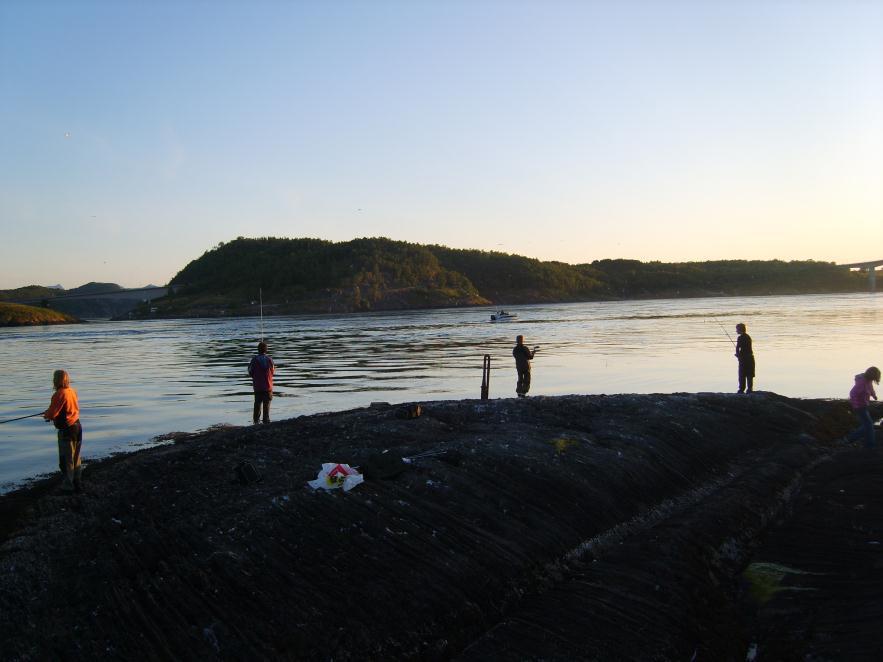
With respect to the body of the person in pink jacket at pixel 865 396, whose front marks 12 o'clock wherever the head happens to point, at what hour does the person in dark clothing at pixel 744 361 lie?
The person in dark clothing is roughly at 8 o'clock from the person in pink jacket.

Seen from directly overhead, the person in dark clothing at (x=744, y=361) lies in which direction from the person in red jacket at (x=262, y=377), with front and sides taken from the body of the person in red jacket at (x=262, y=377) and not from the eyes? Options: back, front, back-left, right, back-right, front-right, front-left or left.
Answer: right

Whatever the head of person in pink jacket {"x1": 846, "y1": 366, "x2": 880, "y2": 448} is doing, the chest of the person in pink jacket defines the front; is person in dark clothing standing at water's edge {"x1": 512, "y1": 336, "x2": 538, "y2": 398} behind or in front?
behind

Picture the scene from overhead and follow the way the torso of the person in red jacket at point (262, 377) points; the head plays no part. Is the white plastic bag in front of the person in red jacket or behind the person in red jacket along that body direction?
behind

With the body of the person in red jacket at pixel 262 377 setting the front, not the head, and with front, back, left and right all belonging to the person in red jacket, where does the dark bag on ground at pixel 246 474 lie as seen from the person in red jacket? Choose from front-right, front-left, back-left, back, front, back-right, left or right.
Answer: back

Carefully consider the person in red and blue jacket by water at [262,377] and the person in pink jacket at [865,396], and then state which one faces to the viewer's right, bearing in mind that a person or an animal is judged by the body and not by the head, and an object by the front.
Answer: the person in pink jacket

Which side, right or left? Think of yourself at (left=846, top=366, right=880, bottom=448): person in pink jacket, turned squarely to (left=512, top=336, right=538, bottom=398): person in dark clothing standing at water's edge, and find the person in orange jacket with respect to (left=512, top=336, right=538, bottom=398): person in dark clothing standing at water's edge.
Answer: left

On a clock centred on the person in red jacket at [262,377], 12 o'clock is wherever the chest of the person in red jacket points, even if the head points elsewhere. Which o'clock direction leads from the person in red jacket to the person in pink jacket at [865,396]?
The person in pink jacket is roughly at 4 o'clock from the person in red jacket.

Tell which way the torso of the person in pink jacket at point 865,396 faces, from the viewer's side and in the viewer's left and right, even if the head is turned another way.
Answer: facing to the right of the viewer

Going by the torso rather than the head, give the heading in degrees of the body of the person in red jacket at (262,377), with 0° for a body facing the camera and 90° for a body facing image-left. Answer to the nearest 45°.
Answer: approximately 180°
